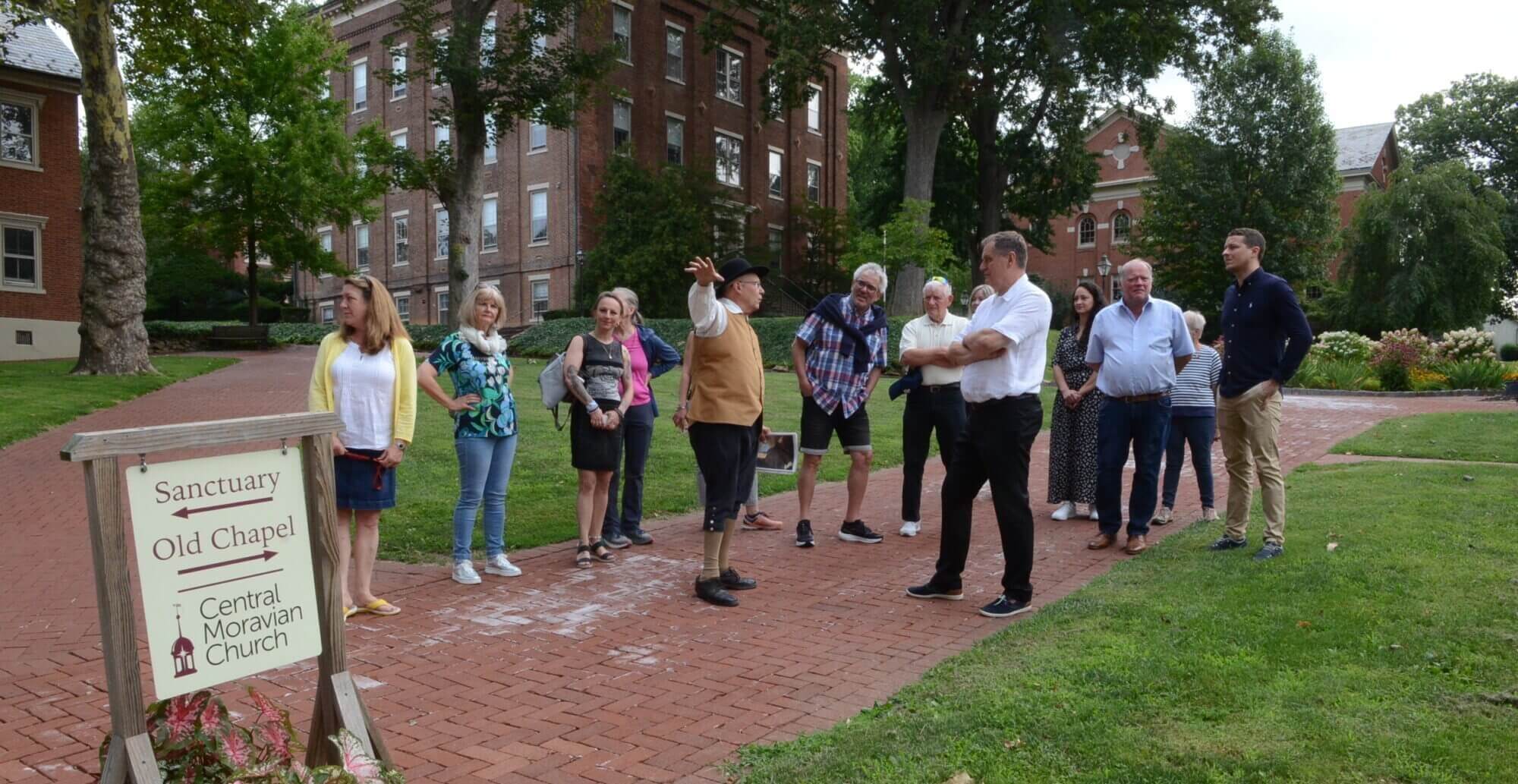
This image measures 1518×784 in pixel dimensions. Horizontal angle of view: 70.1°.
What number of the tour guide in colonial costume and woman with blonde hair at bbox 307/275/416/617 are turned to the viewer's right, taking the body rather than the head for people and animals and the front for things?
1

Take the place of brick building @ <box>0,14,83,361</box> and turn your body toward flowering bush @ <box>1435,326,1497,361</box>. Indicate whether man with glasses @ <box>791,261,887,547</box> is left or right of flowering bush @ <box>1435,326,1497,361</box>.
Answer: right

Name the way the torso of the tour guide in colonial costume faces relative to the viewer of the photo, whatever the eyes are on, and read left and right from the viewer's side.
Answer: facing to the right of the viewer

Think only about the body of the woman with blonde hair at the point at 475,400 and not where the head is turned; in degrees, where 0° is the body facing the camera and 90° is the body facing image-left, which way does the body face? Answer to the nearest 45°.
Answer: approximately 315°

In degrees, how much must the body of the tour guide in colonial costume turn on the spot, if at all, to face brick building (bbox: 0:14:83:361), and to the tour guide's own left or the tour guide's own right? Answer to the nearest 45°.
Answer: approximately 135° to the tour guide's own left

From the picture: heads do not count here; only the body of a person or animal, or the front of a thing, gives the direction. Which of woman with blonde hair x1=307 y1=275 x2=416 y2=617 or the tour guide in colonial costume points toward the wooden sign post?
the woman with blonde hair

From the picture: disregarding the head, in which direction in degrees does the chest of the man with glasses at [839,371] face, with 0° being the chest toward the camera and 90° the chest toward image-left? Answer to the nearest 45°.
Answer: approximately 0°

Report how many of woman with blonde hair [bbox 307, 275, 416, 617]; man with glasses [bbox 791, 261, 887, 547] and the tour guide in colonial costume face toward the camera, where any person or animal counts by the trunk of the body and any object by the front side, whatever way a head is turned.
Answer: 2

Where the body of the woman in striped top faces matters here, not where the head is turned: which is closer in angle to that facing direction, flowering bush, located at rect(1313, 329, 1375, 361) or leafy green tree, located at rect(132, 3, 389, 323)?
the leafy green tree
